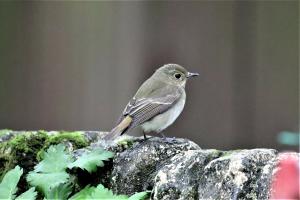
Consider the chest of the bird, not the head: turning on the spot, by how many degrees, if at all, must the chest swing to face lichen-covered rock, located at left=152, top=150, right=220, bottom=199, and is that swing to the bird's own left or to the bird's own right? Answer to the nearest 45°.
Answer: approximately 90° to the bird's own right

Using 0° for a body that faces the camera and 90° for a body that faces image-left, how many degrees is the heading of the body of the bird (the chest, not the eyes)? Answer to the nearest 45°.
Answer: approximately 270°

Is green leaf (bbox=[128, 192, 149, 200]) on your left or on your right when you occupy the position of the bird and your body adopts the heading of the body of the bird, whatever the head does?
on your right

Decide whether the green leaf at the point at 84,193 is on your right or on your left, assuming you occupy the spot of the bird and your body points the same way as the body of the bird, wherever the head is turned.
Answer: on your right
